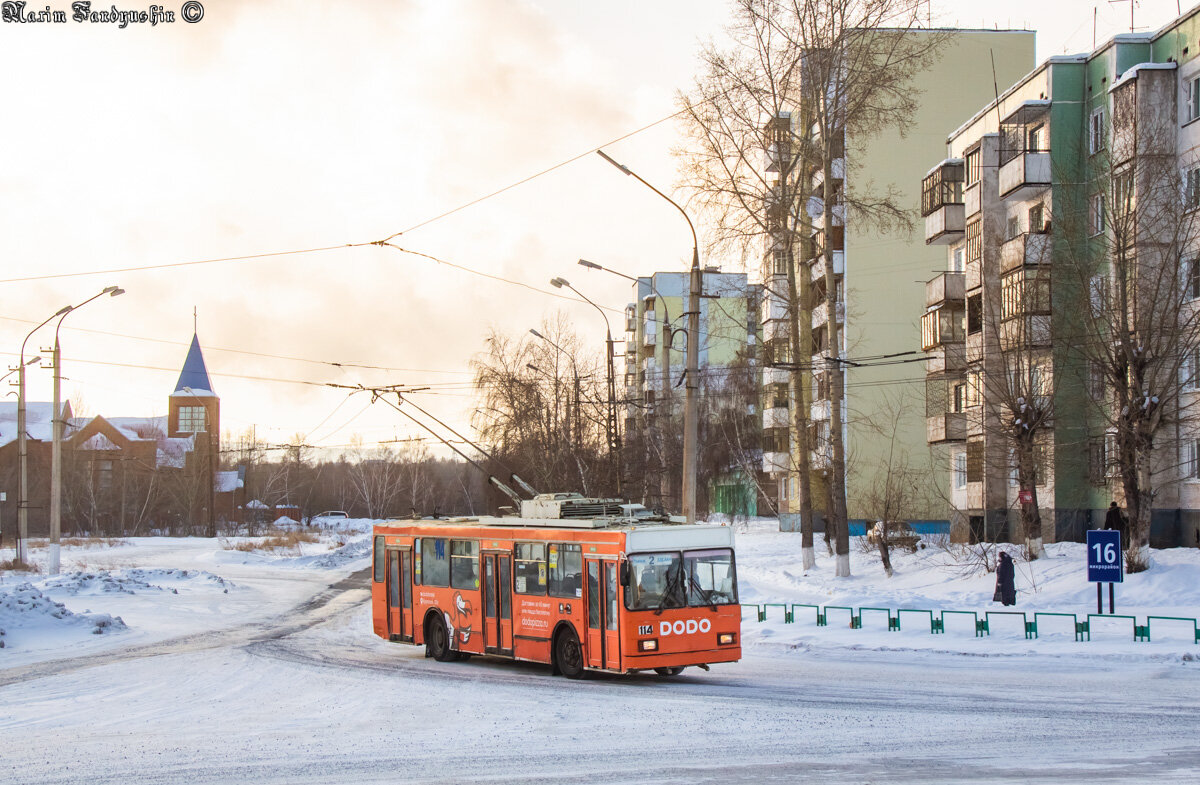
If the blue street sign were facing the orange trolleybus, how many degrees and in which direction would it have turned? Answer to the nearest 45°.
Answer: approximately 45° to its right

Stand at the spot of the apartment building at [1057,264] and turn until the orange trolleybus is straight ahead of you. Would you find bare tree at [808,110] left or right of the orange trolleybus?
right

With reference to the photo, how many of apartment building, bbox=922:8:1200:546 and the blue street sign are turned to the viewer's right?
0

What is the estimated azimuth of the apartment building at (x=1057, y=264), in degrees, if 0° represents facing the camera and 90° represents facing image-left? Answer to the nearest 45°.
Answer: approximately 45°

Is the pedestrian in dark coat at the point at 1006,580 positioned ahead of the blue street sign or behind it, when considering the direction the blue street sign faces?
behind

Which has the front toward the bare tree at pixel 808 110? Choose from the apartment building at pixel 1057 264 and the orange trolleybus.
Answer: the apartment building

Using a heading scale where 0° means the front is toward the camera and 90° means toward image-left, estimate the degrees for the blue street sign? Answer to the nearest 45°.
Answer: approximately 0°

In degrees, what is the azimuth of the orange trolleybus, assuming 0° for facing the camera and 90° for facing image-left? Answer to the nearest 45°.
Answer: approximately 315°

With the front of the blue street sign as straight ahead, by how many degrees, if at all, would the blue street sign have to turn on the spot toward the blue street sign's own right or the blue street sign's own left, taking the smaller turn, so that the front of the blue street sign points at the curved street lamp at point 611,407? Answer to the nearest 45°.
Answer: approximately 135° to the blue street sign's own right

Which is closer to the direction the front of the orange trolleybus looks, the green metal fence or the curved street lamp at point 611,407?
the green metal fence

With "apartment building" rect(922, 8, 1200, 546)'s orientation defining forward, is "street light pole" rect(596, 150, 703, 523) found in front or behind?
in front

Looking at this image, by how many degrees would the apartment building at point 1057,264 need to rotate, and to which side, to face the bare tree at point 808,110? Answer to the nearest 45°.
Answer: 0° — it already faces it

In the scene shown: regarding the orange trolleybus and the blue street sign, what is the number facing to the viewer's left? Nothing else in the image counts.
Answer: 0
